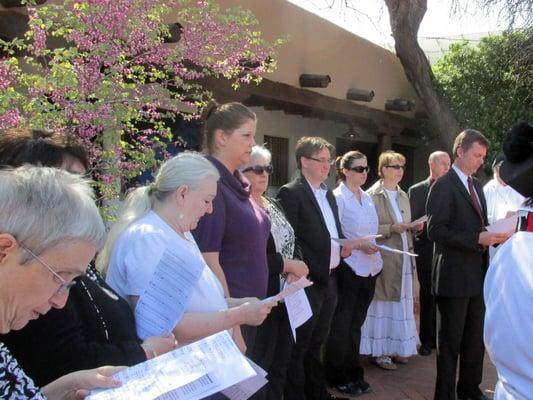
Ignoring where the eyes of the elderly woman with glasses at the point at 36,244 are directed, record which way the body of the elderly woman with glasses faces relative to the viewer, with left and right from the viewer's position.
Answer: facing to the right of the viewer

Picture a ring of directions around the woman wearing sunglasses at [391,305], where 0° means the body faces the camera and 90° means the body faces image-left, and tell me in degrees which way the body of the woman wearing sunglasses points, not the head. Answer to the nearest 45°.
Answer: approximately 315°

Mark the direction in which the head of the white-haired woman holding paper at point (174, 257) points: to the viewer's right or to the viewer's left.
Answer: to the viewer's right

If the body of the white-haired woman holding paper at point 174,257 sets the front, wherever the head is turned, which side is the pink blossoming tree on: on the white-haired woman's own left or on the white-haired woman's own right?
on the white-haired woman's own left

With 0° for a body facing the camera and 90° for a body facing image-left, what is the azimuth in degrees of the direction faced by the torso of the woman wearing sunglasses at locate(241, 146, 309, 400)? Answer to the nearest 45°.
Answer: approximately 315°

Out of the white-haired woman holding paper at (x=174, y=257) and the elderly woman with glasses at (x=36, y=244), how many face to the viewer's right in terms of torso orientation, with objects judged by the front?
2

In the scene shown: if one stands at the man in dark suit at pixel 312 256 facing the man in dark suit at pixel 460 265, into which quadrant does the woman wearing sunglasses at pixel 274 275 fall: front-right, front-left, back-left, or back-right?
back-right

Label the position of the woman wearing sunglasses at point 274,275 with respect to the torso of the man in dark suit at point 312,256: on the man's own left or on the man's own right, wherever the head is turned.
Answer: on the man's own right

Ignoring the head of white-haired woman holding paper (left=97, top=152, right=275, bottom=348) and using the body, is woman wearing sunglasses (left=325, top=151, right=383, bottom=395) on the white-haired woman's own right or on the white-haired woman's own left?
on the white-haired woman's own left

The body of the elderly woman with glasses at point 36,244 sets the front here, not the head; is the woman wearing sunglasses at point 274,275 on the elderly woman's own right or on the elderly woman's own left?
on the elderly woman's own left

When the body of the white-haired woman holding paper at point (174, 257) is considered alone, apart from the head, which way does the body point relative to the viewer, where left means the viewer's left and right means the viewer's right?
facing to the right of the viewer
